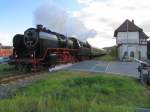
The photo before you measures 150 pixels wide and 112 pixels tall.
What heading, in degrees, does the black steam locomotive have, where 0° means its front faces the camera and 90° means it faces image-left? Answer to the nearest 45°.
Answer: approximately 45°
